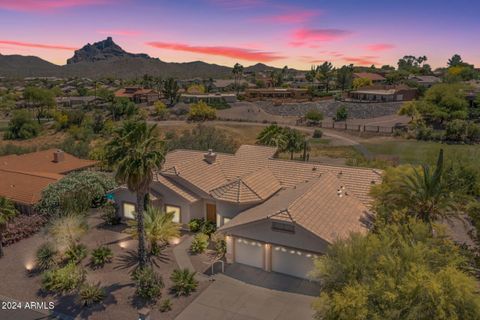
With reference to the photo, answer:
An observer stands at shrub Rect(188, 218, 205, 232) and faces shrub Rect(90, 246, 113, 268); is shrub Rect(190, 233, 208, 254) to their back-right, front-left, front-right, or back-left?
front-left

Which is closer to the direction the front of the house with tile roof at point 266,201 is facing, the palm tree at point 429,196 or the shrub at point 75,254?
the shrub

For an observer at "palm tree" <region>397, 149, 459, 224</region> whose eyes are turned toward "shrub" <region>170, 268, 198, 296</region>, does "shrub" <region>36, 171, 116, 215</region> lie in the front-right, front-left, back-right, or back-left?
front-right

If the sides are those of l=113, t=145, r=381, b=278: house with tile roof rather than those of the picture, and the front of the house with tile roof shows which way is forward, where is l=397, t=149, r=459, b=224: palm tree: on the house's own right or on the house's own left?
on the house's own left

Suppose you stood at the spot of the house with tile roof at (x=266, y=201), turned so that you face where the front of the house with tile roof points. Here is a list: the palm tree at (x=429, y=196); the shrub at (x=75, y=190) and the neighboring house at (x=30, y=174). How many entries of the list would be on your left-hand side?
1

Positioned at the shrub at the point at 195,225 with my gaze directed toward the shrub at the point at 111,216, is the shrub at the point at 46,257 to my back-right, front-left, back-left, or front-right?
front-left

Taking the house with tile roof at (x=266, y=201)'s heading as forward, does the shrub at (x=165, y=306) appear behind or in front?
in front

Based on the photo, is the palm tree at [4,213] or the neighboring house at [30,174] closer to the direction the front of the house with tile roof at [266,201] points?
the palm tree

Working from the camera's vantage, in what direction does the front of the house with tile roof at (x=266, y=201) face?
facing the viewer and to the left of the viewer

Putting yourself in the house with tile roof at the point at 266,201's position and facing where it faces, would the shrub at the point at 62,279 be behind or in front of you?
in front

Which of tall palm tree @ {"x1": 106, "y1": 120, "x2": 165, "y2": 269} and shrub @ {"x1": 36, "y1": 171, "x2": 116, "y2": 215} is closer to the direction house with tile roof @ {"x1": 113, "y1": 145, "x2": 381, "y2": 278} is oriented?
the tall palm tree

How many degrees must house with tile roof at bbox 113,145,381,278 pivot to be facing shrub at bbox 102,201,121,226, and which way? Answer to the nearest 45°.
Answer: approximately 45° to its right

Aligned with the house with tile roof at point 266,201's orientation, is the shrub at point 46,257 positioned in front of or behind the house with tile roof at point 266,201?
in front

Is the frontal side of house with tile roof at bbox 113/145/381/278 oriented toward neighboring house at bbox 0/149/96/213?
no

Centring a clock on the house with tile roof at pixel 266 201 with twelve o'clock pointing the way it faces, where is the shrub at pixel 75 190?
The shrub is roughly at 2 o'clock from the house with tile roof.

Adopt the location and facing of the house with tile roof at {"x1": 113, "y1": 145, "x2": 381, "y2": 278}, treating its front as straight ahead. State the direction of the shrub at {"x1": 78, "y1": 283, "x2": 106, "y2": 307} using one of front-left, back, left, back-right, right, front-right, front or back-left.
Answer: front
